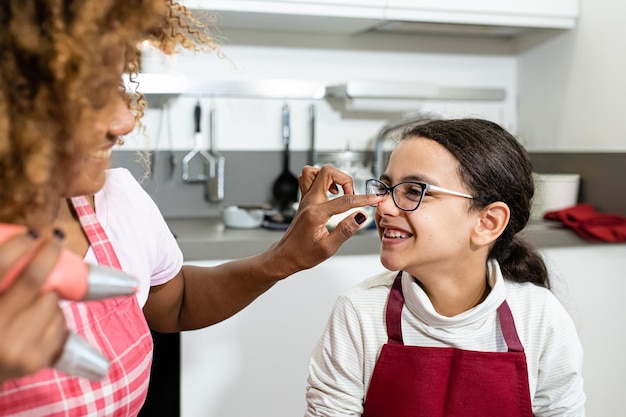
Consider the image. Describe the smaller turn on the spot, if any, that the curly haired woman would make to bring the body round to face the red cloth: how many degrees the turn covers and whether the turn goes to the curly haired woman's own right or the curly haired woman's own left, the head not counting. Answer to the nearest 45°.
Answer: approximately 90° to the curly haired woman's own left

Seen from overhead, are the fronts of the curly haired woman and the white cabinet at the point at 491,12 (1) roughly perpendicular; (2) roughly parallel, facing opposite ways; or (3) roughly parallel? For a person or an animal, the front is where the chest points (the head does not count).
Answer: roughly perpendicular

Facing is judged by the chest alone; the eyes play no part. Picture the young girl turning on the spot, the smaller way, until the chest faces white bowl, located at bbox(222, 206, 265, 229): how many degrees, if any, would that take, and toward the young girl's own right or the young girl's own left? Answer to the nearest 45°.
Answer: approximately 135° to the young girl's own right

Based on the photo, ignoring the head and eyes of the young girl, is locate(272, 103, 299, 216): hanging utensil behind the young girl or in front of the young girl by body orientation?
behind

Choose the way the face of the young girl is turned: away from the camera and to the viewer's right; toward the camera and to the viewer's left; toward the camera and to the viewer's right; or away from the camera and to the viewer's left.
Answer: toward the camera and to the viewer's left

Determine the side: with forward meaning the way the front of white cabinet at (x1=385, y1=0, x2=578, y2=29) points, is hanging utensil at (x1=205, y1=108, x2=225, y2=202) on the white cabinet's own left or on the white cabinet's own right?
on the white cabinet's own right

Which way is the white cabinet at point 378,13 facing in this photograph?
toward the camera

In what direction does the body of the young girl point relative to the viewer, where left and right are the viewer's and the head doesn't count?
facing the viewer

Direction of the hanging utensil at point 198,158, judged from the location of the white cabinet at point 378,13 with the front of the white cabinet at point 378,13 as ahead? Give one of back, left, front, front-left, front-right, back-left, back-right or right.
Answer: right

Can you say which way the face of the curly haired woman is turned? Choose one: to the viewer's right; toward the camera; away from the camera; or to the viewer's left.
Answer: to the viewer's right

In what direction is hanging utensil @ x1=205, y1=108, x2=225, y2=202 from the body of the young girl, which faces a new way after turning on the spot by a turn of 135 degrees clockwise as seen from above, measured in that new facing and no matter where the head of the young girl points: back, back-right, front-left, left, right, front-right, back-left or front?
front
